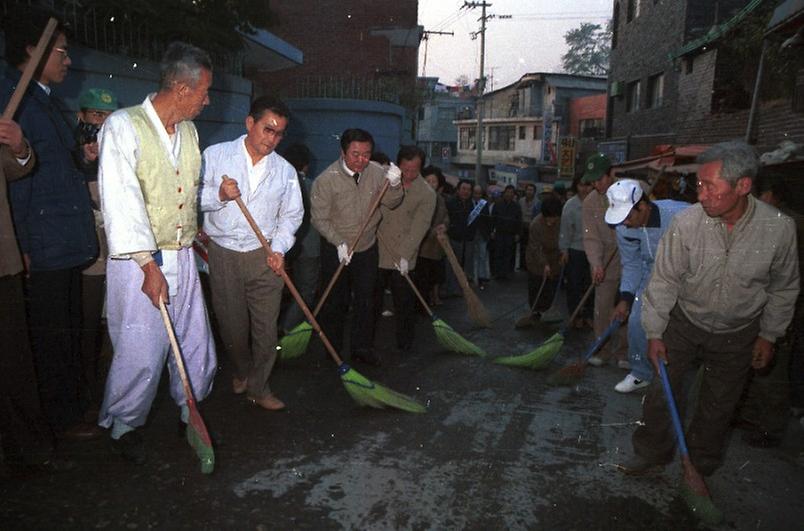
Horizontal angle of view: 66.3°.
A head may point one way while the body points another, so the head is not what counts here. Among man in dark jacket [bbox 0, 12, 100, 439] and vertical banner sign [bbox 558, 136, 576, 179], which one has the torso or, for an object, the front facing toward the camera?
the vertical banner sign

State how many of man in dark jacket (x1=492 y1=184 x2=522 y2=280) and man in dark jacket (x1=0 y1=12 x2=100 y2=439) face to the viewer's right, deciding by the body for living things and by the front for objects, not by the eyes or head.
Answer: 1

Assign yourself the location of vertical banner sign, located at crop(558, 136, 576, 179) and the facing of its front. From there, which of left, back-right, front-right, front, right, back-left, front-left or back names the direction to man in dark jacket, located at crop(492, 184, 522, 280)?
front

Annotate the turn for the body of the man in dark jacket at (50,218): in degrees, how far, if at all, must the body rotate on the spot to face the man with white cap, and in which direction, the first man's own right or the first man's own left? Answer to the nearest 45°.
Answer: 0° — they already face them

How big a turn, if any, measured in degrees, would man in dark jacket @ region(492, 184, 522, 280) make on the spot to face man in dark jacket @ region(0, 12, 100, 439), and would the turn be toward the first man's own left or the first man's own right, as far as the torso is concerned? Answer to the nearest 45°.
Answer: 0° — they already face them

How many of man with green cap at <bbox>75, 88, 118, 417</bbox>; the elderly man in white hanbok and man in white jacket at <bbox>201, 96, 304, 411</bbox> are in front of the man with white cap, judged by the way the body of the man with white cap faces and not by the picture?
3

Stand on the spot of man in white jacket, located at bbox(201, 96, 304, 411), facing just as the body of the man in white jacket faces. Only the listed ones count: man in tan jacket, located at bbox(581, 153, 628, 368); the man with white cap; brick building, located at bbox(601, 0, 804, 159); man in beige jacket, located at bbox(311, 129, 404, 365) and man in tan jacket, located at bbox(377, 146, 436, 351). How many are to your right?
0

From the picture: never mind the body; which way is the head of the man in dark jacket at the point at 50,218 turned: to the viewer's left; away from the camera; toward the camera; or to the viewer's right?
to the viewer's right

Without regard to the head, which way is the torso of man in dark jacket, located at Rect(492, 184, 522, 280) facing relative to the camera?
toward the camera

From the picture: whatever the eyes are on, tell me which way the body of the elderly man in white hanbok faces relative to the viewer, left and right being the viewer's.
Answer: facing the viewer and to the right of the viewer

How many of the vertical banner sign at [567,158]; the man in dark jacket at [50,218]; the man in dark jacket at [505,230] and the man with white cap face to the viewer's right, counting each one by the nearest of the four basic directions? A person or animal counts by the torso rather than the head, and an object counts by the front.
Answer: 1

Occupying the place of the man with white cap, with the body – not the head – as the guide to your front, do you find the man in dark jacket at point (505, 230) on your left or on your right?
on your right

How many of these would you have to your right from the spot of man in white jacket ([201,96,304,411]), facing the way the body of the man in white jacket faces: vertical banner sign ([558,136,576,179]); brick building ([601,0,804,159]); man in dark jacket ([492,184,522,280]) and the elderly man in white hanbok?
1

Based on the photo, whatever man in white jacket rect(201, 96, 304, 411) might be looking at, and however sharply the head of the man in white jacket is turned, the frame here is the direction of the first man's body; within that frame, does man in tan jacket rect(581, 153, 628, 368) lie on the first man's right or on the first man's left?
on the first man's left

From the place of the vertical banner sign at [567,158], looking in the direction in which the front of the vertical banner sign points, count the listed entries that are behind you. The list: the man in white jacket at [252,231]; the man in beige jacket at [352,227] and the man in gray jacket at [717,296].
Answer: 0

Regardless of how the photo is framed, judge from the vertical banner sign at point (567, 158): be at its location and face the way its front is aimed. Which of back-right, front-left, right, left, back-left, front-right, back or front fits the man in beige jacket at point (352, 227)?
front

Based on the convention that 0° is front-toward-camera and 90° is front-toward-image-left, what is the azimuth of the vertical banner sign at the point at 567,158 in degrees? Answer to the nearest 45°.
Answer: approximately 0°

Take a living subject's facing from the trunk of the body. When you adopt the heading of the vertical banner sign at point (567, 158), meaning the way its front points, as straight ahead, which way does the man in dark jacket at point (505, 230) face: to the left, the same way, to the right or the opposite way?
the same way

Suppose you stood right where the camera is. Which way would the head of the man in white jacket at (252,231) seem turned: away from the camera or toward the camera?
toward the camera

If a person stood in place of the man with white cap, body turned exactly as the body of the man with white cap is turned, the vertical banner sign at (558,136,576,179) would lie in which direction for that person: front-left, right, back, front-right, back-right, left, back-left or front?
back-right
